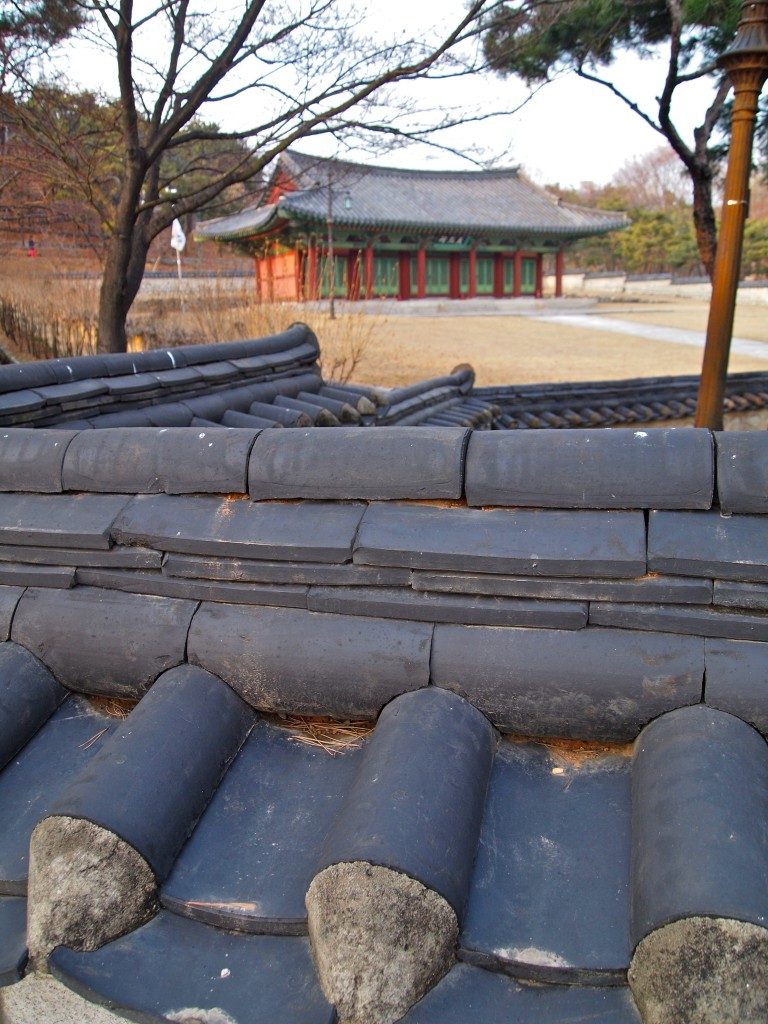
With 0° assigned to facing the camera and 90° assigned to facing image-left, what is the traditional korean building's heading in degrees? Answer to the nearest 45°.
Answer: approximately 315°

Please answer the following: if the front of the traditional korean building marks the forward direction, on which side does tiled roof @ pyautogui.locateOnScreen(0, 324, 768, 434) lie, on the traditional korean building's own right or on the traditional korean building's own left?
on the traditional korean building's own right

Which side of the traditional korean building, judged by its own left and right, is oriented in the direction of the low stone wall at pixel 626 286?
left

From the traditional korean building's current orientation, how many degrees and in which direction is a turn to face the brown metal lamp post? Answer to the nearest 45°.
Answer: approximately 45° to its right

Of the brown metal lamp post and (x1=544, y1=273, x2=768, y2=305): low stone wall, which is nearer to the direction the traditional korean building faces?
the brown metal lamp post
